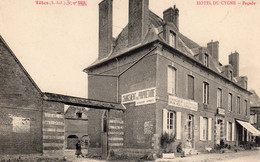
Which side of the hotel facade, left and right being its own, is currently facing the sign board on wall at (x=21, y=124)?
right

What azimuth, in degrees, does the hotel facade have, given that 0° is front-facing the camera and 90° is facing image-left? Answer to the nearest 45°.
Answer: approximately 315°

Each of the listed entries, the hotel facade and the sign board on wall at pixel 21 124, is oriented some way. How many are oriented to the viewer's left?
0

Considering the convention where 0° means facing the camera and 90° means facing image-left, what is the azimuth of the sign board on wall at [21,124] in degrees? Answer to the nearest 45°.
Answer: approximately 0°
